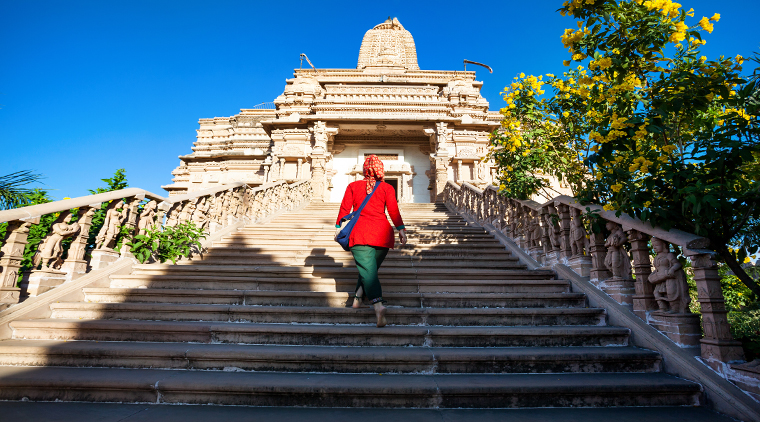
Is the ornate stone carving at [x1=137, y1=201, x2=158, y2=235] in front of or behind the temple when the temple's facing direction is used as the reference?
in front

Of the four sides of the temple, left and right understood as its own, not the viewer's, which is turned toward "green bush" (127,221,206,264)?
front

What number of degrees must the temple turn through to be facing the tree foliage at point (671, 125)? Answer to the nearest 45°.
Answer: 0° — it already faces it

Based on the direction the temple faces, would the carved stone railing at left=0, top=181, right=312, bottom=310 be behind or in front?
in front

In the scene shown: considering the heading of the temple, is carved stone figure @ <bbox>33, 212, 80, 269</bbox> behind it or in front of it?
in front

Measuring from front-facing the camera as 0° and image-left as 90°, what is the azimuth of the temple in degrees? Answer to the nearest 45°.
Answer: approximately 0°
